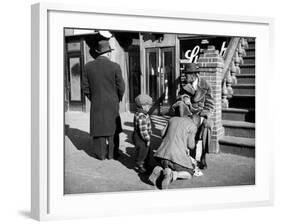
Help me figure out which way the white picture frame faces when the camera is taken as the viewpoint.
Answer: facing the viewer and to the right of the viewer
